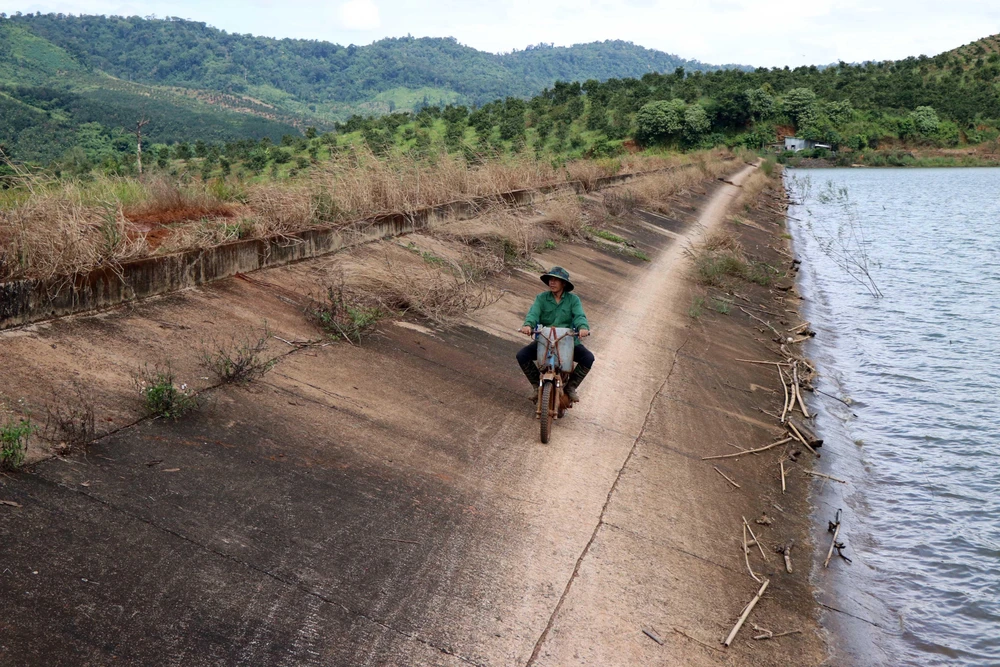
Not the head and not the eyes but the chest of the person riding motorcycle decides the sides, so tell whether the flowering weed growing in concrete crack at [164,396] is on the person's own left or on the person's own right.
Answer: on the person's own right

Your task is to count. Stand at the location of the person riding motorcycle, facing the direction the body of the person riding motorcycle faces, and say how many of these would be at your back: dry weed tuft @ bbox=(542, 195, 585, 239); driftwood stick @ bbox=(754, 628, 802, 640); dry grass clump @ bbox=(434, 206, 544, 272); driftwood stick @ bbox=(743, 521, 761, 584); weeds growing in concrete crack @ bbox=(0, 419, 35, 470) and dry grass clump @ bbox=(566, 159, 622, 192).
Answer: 3

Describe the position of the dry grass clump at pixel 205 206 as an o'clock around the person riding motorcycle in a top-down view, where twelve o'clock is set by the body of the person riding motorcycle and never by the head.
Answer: The dry grass clump is roughly at 4 o'clock from the person riding motorcycle.

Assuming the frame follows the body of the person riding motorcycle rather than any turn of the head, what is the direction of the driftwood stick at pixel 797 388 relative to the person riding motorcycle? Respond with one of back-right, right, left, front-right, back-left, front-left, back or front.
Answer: back-left

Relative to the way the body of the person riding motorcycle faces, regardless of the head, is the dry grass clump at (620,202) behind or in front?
behind

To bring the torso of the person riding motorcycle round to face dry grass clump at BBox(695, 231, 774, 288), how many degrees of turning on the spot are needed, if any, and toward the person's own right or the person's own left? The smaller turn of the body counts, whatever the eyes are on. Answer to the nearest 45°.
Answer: approximately 180°

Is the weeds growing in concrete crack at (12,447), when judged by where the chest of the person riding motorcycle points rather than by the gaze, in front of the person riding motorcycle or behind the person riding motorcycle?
in front

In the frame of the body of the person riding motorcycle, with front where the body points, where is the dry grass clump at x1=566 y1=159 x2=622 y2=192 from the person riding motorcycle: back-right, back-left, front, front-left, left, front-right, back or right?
back

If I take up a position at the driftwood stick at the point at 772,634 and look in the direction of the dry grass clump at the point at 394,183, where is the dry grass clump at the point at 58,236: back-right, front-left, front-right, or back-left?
front-left

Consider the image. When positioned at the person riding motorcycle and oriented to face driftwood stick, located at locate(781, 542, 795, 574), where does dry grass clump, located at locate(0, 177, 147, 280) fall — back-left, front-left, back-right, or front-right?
back-right

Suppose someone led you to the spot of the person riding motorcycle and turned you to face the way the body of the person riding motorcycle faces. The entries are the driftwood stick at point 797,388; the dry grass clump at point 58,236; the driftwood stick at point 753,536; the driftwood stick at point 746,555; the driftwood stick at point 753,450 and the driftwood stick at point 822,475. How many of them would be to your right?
1

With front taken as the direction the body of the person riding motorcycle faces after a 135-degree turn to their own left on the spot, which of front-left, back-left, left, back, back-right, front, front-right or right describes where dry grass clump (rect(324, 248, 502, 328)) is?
left

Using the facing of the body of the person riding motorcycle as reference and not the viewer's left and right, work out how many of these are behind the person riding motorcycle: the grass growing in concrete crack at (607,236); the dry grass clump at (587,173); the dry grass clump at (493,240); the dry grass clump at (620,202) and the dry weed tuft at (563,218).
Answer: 5

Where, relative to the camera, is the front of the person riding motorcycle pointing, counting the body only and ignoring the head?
toward the camera

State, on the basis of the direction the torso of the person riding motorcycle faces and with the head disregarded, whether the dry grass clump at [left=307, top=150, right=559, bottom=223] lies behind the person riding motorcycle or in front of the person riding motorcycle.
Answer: behind

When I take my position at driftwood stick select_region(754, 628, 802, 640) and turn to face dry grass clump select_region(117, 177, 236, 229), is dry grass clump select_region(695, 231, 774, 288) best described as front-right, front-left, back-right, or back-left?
front-right

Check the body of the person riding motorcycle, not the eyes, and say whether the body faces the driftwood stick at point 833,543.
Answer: no

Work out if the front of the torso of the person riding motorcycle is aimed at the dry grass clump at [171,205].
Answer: no

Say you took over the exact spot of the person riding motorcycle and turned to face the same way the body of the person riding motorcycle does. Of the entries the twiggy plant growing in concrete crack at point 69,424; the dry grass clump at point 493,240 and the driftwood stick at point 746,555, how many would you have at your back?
1

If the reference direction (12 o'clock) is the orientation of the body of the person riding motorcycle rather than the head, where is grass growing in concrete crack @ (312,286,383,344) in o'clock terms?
The grass growing in concrete crack is roughly at 4 o'clock from the person riding motorcycle.

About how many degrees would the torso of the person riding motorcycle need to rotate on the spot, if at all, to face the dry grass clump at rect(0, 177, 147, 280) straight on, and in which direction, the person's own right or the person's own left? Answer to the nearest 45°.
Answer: approximately 90° to the person's own right
